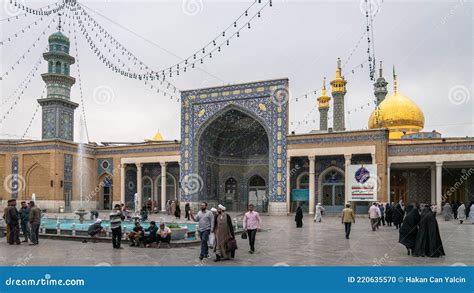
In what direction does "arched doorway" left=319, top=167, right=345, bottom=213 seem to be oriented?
toward the camera

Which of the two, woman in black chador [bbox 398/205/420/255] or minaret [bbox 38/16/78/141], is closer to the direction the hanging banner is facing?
the woman in black chador

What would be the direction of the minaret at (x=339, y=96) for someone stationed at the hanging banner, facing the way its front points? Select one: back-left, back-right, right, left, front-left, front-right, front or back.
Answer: back

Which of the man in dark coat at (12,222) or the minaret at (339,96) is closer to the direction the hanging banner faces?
the man in dark coat

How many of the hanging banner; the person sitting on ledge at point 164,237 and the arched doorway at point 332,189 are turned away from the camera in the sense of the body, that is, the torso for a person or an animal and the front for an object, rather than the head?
0

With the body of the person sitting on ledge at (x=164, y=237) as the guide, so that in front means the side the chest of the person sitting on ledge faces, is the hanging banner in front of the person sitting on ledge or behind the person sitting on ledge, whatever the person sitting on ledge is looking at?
behind

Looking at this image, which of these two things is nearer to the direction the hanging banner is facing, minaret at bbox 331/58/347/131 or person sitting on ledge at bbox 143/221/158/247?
the person sitting on ledge
